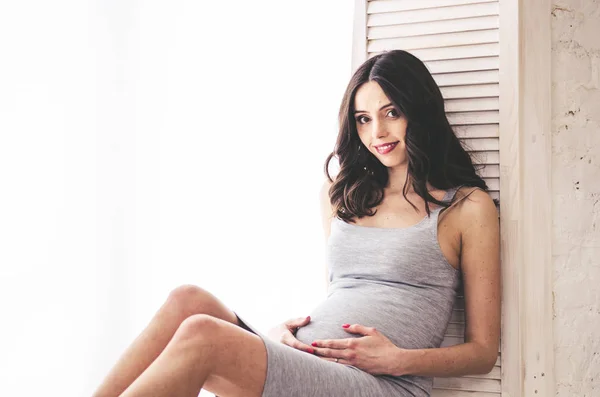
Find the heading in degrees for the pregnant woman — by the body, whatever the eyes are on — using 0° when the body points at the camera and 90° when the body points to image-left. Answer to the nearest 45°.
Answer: approximately 45°
